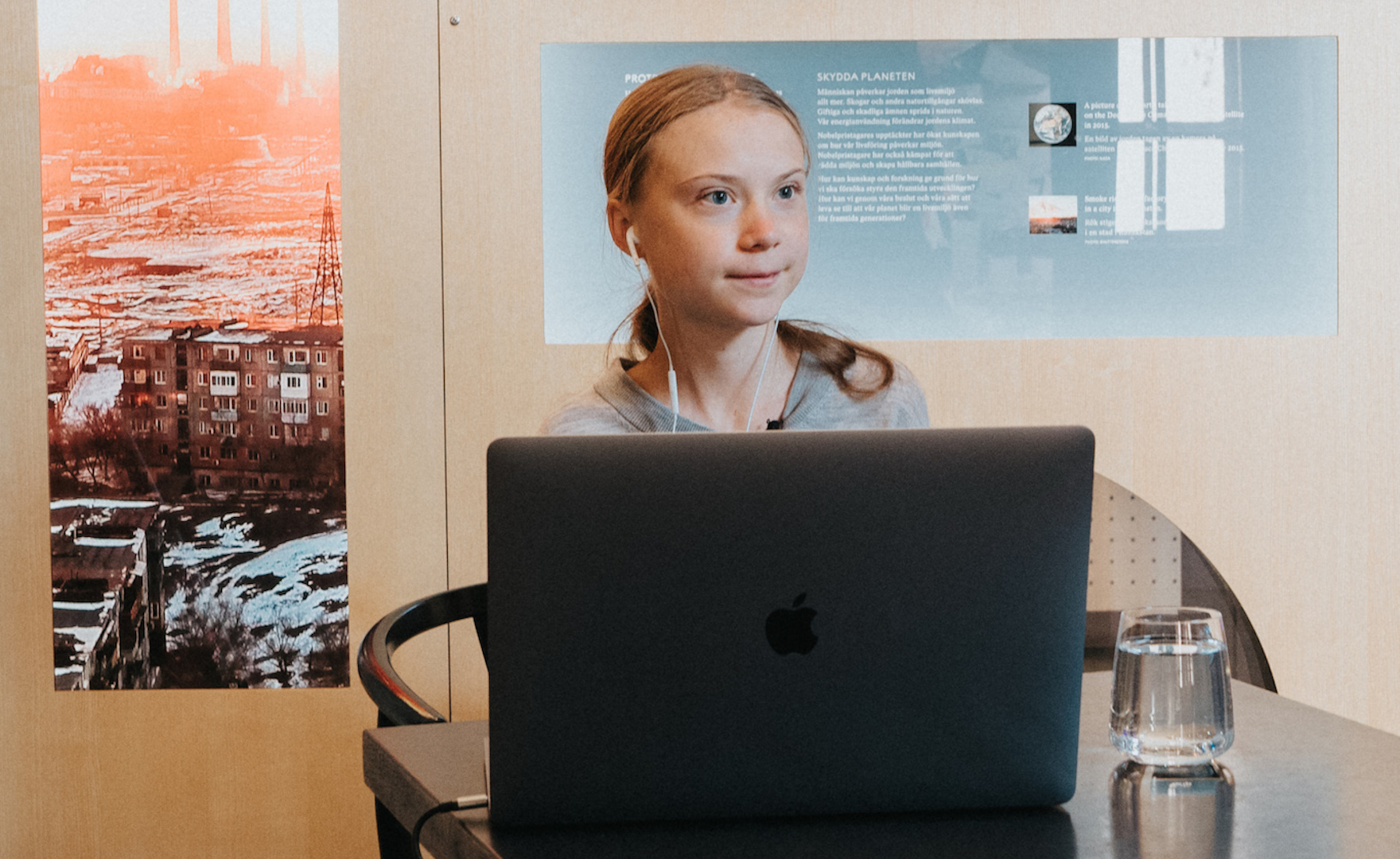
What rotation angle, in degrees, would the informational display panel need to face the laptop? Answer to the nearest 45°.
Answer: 0° — it already faces it

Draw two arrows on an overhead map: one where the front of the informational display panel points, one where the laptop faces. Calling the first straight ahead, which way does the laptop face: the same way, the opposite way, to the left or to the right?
the opposite way

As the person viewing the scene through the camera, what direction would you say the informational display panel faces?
facing the viewer

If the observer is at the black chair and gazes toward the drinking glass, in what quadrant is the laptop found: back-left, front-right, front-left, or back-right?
front-right

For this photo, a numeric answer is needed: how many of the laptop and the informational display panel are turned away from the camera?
1

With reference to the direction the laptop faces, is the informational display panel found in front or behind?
in front

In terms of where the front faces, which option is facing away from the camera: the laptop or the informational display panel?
the laptop

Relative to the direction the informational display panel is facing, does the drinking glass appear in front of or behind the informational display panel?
in front

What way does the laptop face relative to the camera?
away from the camera

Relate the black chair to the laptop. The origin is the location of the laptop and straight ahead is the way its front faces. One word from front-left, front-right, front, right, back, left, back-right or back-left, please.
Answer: front-left

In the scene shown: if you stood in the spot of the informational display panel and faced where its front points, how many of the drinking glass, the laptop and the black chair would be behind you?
0
